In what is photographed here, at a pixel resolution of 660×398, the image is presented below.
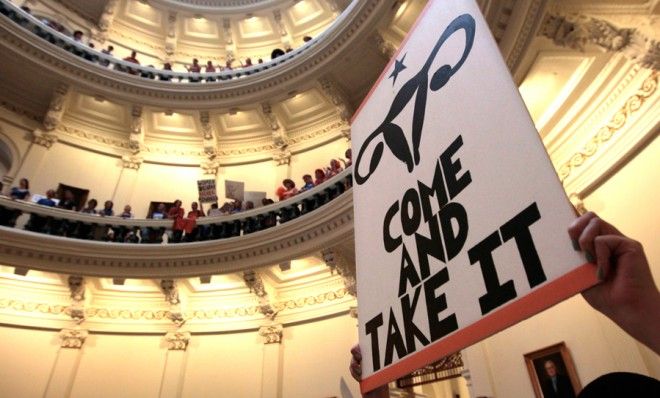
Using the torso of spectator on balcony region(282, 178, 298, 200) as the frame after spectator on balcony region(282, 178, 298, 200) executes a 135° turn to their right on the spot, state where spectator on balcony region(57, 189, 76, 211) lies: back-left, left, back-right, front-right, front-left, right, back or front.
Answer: left

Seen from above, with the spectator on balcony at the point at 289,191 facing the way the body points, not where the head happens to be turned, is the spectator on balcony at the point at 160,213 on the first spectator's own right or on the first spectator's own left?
on the first spectator's own right

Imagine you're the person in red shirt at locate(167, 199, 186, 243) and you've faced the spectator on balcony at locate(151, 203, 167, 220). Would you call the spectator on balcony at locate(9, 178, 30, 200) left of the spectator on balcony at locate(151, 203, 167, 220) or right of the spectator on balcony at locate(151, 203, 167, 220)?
left

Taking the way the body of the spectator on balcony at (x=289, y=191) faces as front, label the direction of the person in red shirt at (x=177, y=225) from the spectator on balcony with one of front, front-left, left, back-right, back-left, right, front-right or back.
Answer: front-right

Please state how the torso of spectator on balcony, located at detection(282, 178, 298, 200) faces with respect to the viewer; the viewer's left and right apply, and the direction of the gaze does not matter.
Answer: facing the viewer and to the left of the viewer

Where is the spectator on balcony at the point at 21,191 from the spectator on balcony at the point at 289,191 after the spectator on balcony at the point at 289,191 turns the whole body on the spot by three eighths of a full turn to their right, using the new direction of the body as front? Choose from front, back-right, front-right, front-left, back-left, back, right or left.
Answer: left

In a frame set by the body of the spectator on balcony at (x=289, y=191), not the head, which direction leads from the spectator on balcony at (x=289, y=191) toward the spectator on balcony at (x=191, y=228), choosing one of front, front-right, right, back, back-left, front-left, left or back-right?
front-right
